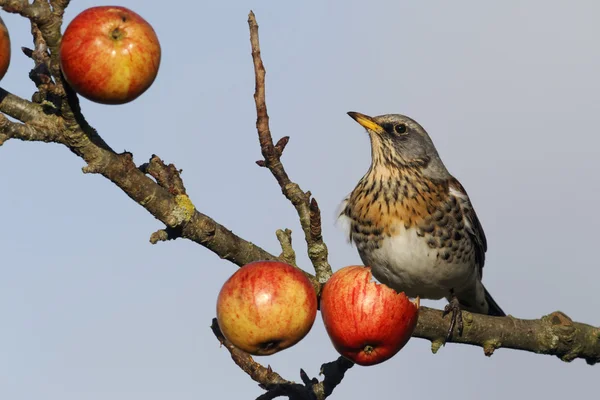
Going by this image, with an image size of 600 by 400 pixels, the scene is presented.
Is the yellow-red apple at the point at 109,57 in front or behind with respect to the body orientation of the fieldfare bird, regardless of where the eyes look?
in front

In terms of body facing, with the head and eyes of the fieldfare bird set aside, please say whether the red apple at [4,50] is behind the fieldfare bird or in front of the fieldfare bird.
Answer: in front

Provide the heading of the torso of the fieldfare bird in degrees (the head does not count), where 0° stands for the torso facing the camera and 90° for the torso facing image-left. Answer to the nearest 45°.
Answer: approximately 45°
